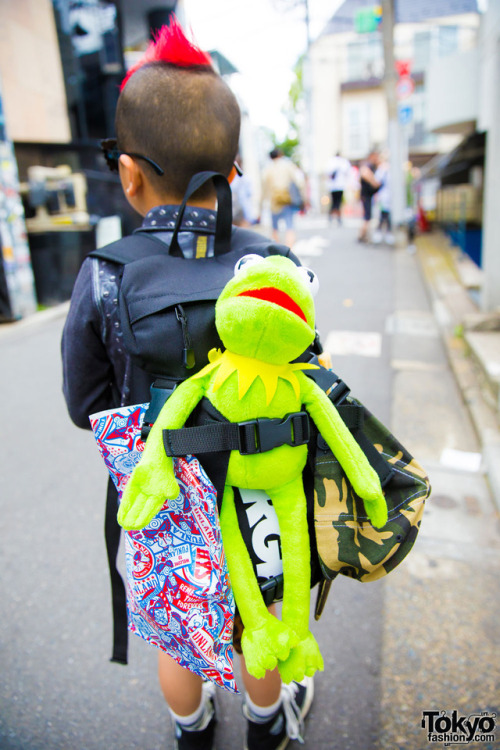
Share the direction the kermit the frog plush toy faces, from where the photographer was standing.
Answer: facing the viewer

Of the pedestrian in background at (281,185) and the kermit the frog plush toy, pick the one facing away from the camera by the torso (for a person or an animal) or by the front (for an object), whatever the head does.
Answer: the pedestrian in background

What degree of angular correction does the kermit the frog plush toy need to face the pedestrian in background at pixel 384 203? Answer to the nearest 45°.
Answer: approximately 180°

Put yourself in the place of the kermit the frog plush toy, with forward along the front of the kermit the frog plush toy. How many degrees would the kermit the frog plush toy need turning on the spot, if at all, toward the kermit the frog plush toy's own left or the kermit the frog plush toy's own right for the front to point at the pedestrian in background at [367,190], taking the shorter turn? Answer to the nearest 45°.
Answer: approximately 180°

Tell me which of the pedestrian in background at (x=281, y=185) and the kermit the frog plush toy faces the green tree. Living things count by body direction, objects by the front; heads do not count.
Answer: the pedestrian in background

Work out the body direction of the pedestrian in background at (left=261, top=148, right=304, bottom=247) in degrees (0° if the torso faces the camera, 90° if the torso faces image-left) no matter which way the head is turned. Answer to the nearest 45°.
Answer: approximately 180°

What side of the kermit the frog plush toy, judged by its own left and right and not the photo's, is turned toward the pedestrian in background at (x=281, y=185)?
back

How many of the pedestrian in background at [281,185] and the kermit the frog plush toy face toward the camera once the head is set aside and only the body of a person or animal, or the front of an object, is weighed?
1

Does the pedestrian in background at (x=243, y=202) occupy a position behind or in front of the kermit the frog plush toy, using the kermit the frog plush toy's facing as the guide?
behind

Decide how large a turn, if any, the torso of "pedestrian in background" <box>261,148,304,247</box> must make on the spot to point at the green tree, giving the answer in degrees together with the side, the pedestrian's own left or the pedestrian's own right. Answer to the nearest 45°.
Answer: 0° — they already face it

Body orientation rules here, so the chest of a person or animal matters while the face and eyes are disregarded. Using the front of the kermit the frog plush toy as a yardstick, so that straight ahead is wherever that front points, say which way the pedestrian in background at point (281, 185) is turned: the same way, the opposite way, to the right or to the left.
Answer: the opposite way

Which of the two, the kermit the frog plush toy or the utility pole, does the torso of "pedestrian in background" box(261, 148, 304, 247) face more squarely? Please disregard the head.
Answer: the utility pole

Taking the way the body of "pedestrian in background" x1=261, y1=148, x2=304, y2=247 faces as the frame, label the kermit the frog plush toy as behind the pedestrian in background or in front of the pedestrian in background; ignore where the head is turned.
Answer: behind

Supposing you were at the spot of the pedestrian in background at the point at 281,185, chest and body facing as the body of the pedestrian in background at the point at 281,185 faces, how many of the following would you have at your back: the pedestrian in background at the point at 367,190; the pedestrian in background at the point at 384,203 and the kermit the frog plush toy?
1
